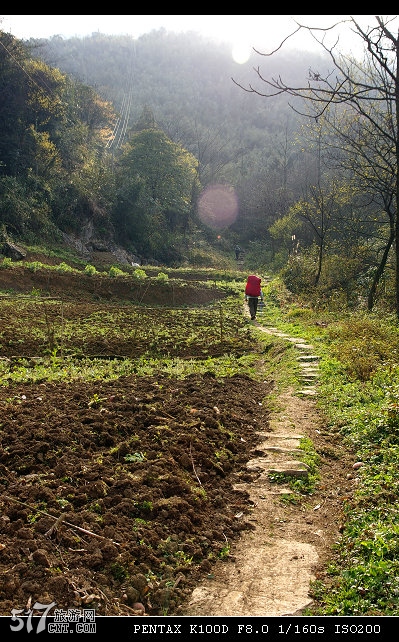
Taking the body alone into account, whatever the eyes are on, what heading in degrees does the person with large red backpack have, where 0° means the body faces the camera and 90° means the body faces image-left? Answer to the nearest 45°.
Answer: approximately 180°

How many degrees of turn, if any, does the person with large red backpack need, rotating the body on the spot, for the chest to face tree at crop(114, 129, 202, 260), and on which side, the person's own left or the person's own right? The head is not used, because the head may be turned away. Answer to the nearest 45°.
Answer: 0° — they already face it
